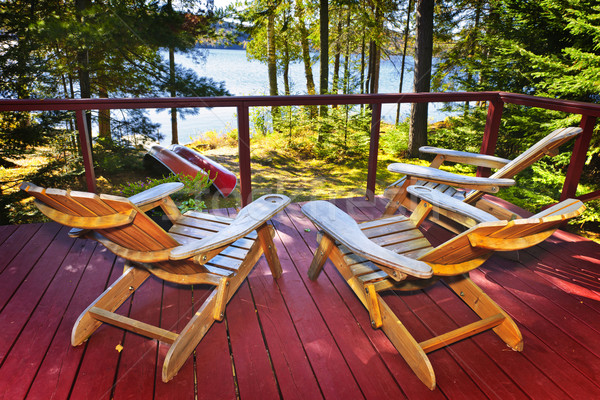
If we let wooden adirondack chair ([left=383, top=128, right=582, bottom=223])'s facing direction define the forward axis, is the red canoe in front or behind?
in front

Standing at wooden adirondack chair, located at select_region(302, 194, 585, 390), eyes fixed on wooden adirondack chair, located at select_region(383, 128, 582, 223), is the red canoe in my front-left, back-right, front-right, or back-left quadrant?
front-left

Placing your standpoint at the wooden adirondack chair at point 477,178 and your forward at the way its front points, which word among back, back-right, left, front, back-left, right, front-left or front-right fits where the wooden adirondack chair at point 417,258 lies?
left

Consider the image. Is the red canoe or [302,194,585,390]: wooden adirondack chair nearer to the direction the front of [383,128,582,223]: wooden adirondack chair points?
the red canoe

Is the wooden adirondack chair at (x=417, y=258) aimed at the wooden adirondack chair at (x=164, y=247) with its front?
no

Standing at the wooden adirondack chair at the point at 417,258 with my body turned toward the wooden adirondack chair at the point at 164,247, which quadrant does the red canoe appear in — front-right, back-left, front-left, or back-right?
front-right

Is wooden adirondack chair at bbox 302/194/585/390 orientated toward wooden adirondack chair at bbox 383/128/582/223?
no

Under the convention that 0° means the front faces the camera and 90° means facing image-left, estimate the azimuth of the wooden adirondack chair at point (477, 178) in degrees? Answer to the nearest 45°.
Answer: approximately 90°
